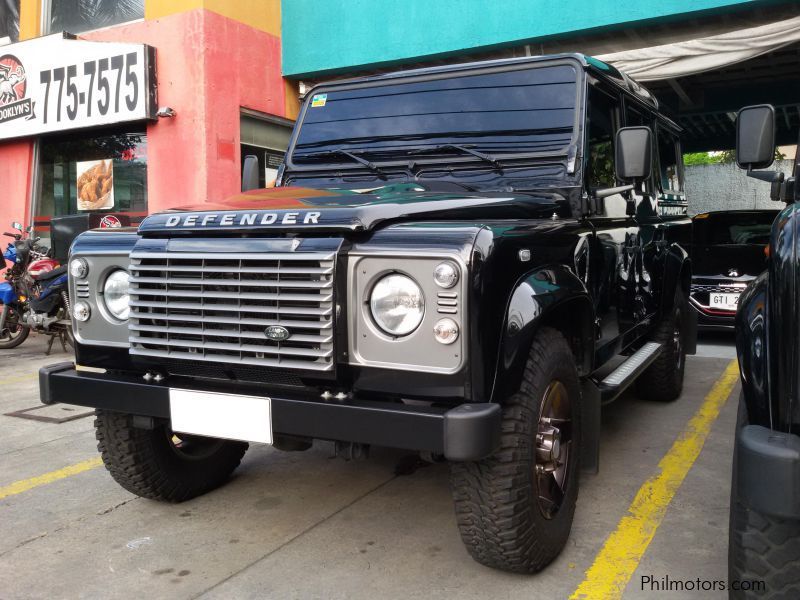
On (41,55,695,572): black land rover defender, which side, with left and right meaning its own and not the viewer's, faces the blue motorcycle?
right

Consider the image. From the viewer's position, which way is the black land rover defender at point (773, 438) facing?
facing the viewer

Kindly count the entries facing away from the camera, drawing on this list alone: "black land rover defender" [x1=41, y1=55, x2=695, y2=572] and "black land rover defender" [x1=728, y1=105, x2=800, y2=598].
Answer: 0

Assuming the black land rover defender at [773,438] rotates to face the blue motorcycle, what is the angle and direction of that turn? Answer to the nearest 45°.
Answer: approximately 135° to its right

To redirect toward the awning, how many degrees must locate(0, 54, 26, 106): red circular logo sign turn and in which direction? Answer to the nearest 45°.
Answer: approximately 90° to its left
